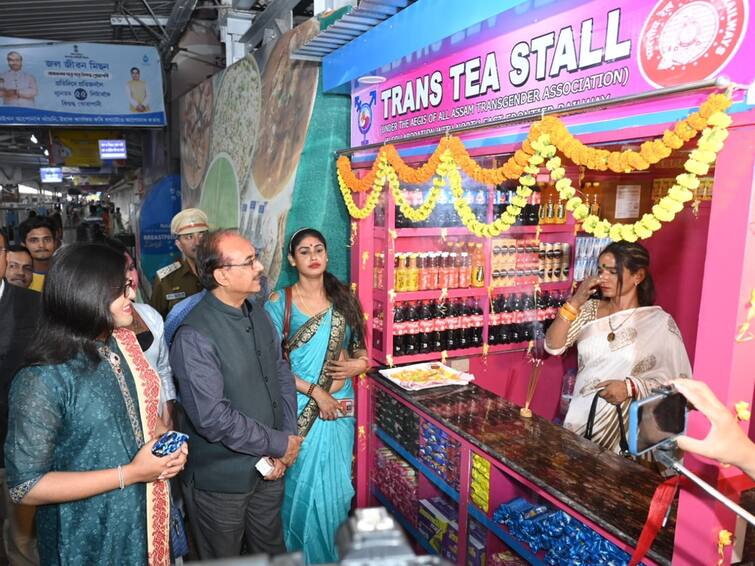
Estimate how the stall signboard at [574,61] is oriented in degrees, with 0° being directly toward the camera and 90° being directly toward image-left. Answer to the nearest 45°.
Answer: approximately 45°

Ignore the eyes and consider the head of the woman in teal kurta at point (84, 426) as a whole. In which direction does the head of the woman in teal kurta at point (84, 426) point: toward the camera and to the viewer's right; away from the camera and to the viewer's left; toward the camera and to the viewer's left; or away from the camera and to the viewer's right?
away from the camera and to the viewer's right

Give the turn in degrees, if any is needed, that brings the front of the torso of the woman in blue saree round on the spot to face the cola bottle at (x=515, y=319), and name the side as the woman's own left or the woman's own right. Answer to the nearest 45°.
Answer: approximately 135° to the woman's own left

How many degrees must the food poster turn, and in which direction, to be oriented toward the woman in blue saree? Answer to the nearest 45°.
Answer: approximately 45° to its left

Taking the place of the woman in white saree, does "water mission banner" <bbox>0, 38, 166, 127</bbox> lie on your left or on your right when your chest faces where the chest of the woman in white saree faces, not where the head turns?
on your right

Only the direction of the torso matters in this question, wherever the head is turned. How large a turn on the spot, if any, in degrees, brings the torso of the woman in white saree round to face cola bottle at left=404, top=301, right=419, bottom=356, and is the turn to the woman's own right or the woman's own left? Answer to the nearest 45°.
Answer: approximately 45° to the woman's own right

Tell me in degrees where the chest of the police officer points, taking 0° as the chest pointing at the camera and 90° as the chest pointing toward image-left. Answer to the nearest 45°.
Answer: approximately 315°

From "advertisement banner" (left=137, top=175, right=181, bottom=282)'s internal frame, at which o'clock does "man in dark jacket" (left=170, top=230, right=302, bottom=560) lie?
The man in dark jacket is roughly at 12 o'clock from the advertisement banner.

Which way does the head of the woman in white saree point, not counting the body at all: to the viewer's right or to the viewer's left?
to the viewer's left
